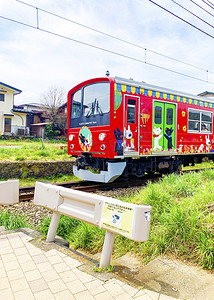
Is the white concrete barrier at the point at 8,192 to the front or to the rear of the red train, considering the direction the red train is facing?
to the front

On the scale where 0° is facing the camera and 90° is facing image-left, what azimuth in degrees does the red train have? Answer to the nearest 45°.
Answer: approximately 45°

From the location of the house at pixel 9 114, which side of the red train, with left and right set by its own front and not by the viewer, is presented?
right
